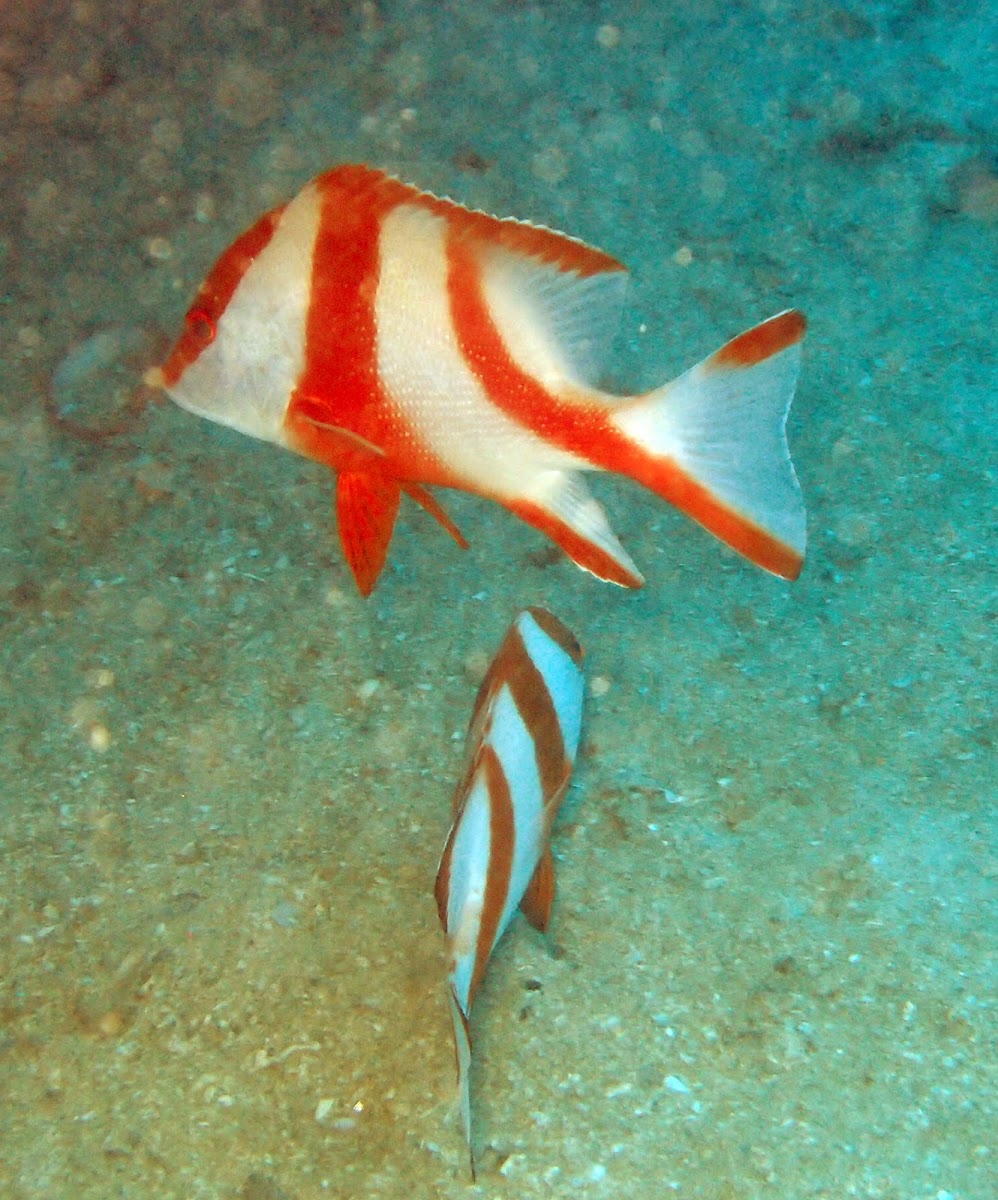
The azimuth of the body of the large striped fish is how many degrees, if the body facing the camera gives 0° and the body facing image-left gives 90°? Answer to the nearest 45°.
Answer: approximately 90°
